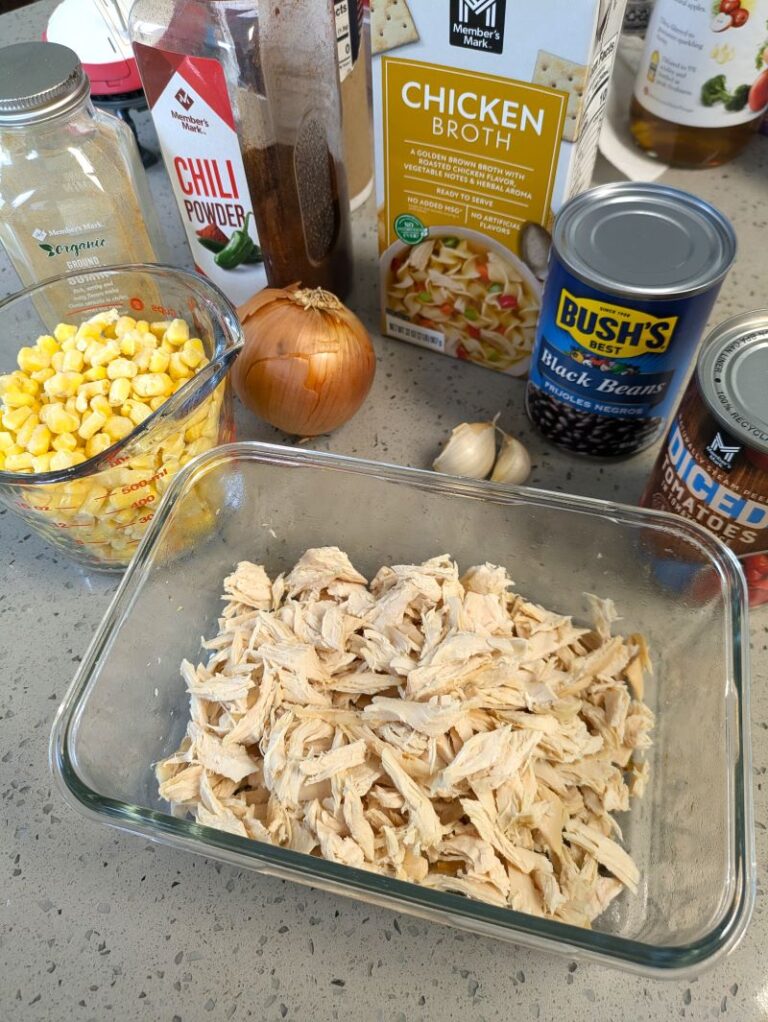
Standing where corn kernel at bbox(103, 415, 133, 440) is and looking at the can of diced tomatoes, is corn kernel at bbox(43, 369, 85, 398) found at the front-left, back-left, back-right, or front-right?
back-left

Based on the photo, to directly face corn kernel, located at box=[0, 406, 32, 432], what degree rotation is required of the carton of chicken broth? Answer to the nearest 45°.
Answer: approximately 45° to its right

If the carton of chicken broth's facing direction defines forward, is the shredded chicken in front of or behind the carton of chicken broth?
in front

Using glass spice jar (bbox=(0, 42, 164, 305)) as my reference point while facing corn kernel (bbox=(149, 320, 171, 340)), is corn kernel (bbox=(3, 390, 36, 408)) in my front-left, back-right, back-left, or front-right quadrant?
front-right

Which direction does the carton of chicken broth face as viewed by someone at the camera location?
facing the viewer

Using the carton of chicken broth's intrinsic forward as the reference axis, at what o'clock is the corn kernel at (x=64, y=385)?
The corn kernel is roughly at 2 o'clock from the carton of chicken broth.

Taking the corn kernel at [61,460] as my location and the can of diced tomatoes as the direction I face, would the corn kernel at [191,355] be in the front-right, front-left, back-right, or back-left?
front-left
